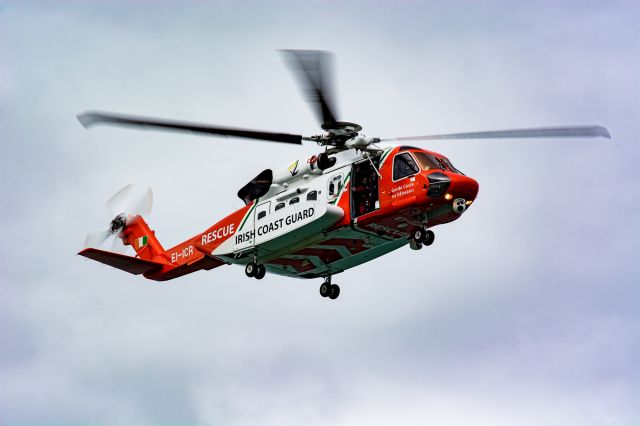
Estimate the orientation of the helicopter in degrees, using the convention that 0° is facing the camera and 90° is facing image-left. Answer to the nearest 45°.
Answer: approximately 315°
